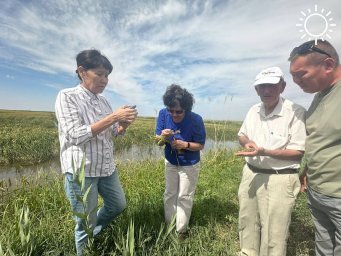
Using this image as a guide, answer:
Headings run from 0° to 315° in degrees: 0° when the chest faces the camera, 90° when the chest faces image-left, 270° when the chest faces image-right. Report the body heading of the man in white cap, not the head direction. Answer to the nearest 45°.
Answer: approximately 45°

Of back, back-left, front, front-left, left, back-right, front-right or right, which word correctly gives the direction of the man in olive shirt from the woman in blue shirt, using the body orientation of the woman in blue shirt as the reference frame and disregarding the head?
front-left
